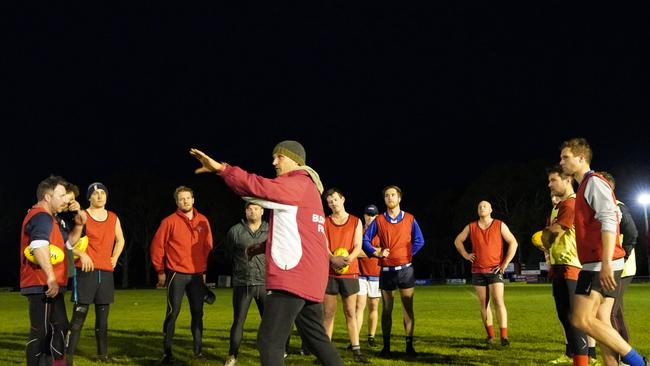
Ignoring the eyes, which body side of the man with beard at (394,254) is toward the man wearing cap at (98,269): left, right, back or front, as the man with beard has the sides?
right

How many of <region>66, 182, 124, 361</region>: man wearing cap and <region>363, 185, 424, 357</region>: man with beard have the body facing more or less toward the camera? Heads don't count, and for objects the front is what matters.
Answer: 2

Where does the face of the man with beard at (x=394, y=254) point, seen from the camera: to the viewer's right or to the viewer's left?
to the viewer's left

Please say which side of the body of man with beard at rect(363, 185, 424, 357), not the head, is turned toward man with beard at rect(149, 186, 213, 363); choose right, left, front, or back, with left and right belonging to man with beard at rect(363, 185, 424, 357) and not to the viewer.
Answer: right

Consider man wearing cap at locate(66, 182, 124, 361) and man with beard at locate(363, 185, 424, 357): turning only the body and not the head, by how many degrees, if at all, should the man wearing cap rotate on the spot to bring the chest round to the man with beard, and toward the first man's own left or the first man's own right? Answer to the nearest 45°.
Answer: approximately 90° to the first man's own left
